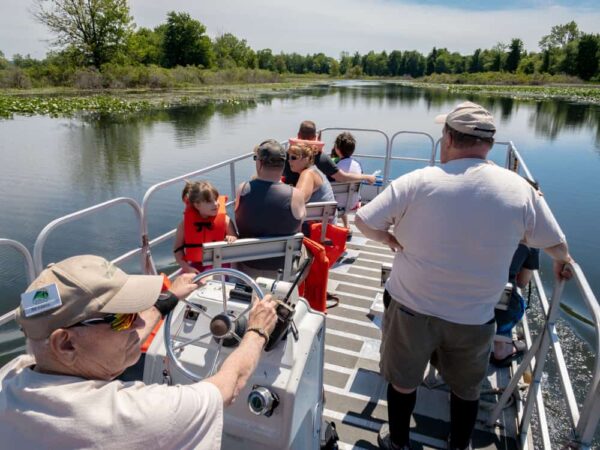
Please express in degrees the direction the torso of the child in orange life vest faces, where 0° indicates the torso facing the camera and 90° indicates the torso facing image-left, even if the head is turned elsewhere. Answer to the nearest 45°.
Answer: approximately 315°

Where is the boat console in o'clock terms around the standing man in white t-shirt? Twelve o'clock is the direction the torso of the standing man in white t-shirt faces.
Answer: The boat console is roughly at 8 o'clock from the standing man in white t-shirt.

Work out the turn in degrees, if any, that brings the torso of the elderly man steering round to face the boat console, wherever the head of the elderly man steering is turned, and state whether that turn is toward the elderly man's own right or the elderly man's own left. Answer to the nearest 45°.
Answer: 0° — they already face it

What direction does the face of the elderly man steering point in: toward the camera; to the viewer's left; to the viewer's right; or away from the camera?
to the viewer's right

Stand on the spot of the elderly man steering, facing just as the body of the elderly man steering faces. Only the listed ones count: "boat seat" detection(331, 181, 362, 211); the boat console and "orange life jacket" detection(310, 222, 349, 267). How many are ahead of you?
3

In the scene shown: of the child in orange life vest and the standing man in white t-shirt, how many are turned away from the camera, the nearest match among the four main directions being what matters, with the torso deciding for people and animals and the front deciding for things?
1

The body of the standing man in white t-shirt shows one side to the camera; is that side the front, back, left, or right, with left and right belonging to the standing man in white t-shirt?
back

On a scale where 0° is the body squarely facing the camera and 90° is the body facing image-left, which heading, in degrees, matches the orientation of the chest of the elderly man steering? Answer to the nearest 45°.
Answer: approximately 225°

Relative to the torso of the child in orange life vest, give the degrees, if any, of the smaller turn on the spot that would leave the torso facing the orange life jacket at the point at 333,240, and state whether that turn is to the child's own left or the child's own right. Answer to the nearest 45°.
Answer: approximately 90° to the child's own left
